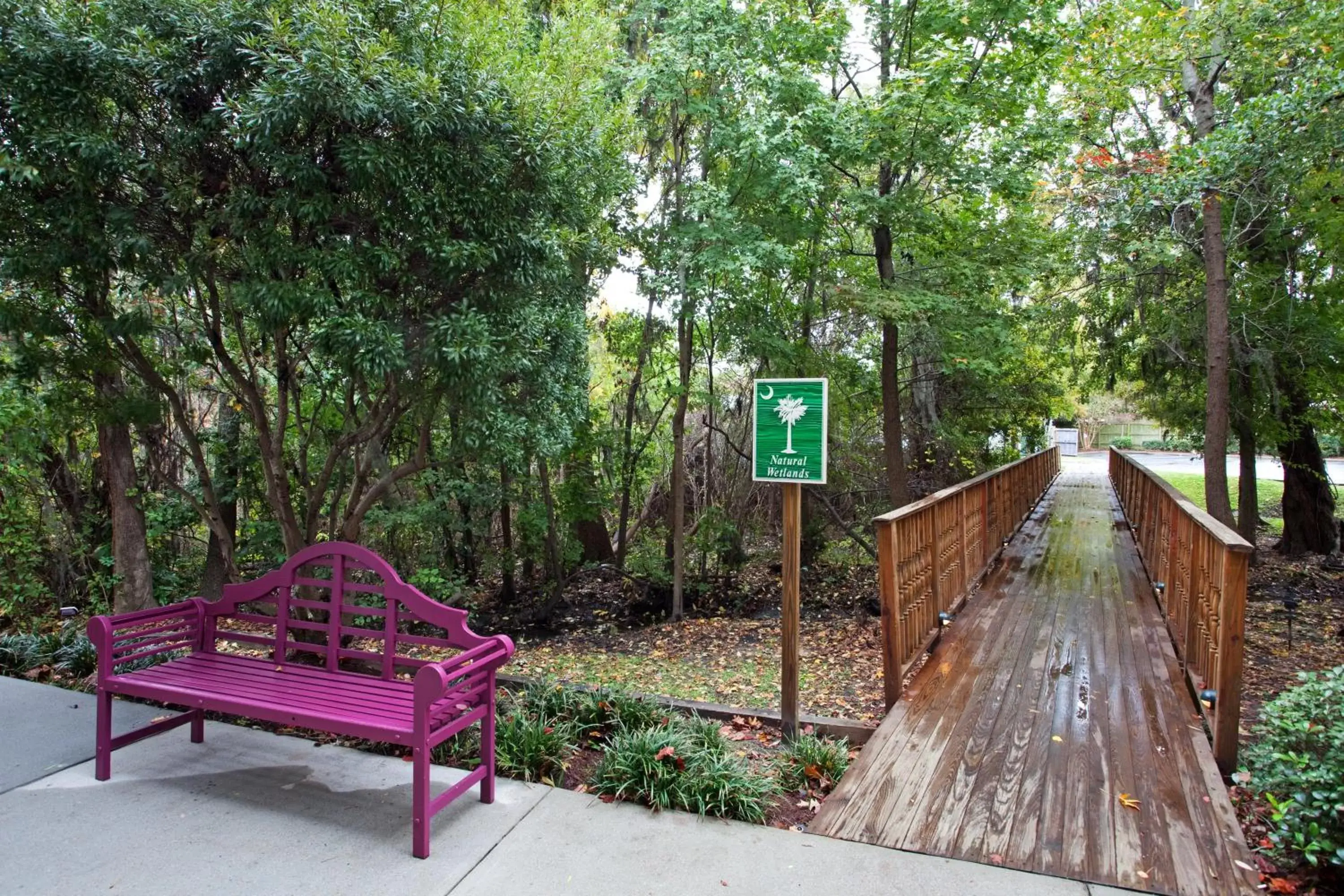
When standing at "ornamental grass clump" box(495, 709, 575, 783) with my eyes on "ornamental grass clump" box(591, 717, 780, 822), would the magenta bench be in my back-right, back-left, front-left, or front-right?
back-right

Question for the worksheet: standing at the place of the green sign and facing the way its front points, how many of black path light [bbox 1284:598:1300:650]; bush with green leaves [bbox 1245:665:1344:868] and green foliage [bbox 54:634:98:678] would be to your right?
1

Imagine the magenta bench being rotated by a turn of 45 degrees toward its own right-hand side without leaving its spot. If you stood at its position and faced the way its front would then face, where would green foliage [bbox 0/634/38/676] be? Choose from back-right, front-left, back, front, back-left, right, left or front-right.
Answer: front-right

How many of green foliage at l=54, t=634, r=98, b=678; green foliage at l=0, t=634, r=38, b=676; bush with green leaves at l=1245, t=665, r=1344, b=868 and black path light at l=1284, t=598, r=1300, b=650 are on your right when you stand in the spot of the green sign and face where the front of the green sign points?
2

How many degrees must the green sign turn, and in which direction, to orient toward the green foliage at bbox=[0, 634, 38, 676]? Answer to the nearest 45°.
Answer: approximately 90° to its right

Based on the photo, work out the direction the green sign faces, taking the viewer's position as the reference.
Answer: facing the viewer

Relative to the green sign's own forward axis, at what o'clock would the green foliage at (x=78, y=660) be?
The green foliage is roughly at 3 o'clock from the green sign.

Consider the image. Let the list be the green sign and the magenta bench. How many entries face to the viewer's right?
0

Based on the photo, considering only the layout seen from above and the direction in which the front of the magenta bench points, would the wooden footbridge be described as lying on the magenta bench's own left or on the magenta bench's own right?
on the magenta bench's own left

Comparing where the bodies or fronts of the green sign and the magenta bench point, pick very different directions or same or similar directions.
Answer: same or similar directions

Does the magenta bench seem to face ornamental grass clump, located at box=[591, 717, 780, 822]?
no

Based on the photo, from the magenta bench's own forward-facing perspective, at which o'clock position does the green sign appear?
The green sign is roughly at 8 o'clock from the magenta bench.

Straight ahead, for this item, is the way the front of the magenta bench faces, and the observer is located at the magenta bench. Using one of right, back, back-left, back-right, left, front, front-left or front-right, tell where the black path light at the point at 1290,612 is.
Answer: back-left

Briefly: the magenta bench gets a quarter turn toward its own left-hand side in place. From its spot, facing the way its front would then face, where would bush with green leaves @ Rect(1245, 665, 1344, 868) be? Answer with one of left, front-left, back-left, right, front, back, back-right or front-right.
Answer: front

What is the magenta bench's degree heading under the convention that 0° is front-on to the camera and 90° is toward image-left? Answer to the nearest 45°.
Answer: approximately 45°
